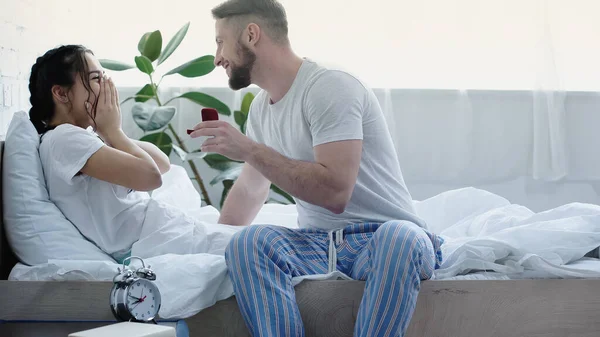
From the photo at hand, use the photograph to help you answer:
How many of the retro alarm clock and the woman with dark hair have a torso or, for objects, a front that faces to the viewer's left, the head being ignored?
0

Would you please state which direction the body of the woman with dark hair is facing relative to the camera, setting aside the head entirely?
to the viewer's right

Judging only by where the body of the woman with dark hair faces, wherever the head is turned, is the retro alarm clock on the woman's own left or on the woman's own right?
on the woman's own right

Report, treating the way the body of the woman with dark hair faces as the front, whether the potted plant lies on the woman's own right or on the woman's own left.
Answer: on the woman's own left

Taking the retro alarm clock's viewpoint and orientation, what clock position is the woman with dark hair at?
The woman with dark hair is roughly at 7 o'clock from the retro alarm clock.

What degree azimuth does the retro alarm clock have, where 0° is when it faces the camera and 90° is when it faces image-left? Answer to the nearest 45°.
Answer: approximately 315°

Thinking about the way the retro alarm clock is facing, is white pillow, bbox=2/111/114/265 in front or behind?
behind
